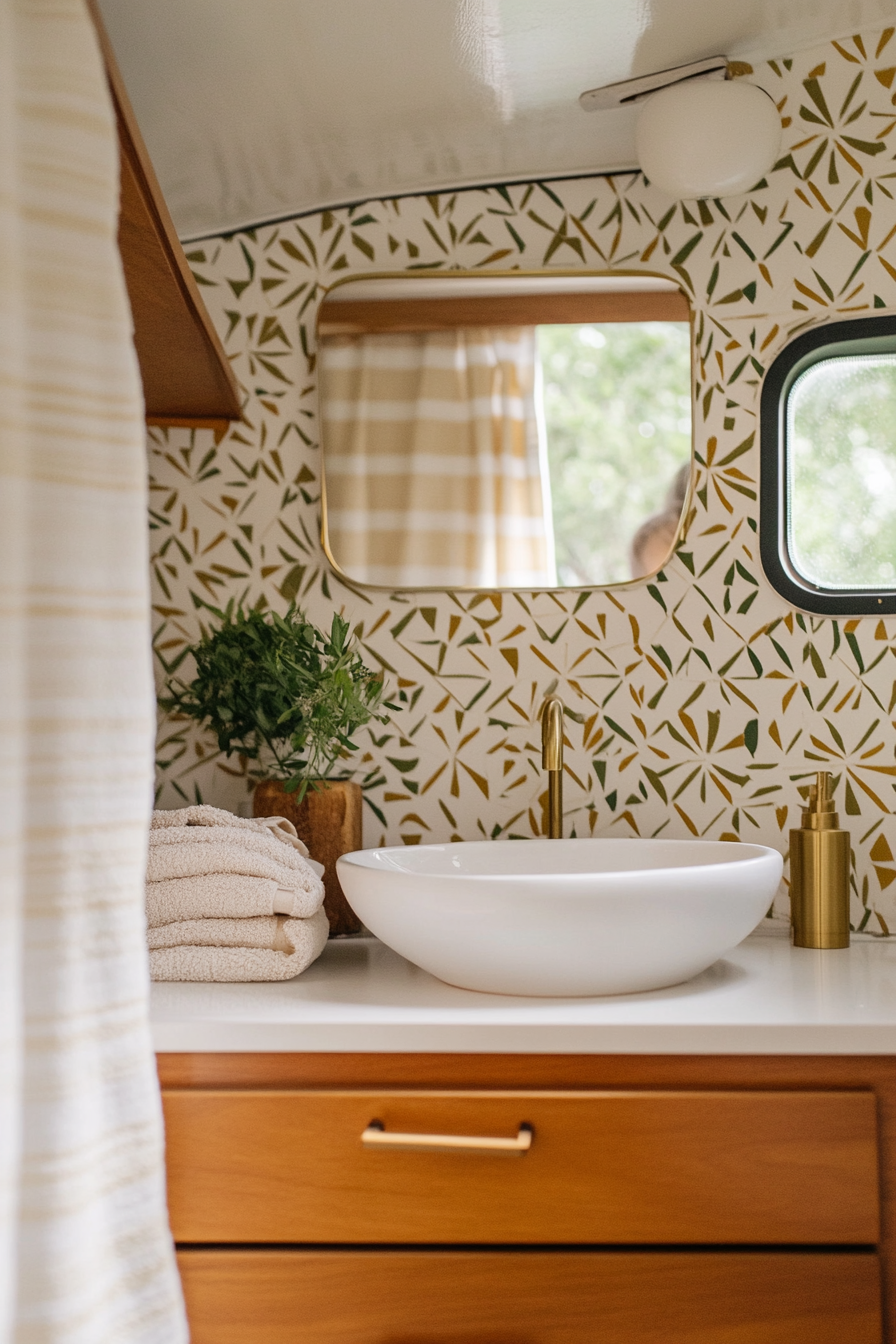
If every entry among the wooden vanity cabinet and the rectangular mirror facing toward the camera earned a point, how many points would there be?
2

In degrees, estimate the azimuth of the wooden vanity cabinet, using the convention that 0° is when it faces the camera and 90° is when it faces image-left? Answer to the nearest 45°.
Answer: approximately 0°

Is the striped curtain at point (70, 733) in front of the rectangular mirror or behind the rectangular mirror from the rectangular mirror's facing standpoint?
in front

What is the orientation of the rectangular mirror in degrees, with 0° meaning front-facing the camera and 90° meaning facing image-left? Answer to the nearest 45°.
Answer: approximately 0°
